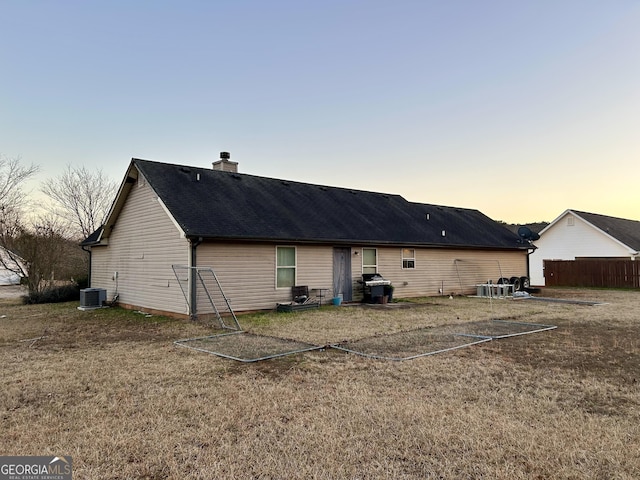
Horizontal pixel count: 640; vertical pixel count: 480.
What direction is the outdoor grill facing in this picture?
toward the camera

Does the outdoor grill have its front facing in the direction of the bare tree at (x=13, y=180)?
no

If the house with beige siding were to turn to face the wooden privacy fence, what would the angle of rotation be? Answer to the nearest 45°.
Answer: approximately 90° to its right

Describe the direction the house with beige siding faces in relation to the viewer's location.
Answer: facing away from the viewer and to the left of the viewer

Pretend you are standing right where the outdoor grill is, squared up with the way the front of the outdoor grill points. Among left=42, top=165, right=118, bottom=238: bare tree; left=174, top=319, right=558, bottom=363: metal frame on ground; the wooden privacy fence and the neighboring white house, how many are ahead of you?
1

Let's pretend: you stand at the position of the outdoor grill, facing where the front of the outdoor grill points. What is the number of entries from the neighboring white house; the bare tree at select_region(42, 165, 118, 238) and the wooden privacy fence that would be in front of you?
0

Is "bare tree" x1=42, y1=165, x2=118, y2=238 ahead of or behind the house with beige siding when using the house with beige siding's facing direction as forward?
ahead

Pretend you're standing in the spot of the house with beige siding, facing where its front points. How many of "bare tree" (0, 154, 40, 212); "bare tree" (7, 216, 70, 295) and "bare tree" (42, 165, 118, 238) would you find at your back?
0

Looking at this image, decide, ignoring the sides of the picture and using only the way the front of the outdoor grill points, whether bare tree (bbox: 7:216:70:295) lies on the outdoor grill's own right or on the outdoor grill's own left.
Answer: on the outdoor grill's own right

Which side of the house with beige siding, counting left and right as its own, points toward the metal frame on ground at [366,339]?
back

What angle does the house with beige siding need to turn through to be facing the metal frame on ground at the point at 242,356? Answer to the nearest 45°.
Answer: approximately 135° to its left

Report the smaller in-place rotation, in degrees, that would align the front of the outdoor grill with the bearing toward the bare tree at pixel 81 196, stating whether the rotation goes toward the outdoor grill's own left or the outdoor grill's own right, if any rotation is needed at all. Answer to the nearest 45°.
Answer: approximately 135° to the outdoor grill's own right

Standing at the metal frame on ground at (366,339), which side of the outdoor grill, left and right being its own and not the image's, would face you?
front

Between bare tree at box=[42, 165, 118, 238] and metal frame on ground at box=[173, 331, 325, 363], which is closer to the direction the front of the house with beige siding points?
the bare tree

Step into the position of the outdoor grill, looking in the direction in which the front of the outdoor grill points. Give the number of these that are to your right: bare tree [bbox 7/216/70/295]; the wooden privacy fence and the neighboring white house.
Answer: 1
